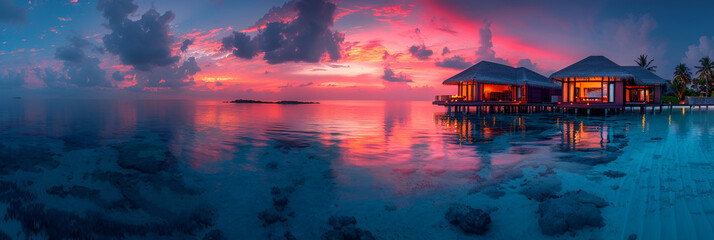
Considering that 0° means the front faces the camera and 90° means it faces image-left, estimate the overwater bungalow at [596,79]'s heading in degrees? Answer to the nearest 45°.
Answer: approximately 0°

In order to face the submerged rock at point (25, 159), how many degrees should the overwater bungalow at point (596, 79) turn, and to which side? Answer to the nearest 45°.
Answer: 0° — it already faces it

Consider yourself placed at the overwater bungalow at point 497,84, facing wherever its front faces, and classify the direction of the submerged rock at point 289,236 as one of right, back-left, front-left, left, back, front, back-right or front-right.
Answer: front-left

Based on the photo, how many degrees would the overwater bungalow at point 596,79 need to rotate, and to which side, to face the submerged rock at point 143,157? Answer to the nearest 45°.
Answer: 0° — it already faces it

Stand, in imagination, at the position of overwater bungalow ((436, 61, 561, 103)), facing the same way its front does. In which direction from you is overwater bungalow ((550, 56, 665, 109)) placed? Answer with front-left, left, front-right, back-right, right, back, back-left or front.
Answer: left

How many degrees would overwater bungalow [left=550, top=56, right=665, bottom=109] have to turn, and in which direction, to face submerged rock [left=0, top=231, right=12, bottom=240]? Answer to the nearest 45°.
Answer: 0° — it already faces it

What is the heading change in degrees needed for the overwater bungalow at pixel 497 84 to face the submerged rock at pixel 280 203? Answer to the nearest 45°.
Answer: approximately 45° to its left

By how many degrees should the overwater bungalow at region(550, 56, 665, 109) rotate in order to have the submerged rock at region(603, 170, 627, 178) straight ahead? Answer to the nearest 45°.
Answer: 0° — it already faces it

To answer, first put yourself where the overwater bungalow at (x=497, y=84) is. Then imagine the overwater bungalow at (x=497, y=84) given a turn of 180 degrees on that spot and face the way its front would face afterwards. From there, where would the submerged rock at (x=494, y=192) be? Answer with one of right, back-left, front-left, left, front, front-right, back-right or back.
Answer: back-right

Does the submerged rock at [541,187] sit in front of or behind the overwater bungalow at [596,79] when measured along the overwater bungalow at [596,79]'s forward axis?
in front

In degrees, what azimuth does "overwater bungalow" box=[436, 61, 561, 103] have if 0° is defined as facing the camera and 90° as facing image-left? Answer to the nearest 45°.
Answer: approximately 45°

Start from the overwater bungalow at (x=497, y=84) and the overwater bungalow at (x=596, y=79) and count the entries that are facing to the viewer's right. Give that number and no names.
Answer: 0

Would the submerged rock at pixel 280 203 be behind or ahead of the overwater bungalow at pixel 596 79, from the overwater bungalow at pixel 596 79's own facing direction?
ahead

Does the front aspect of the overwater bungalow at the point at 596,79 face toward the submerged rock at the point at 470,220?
yes
